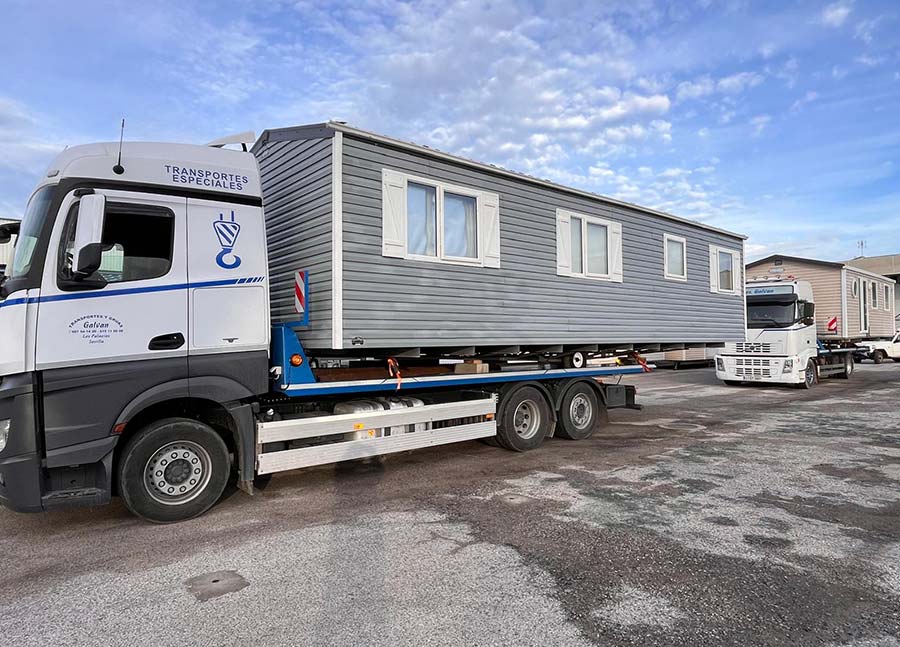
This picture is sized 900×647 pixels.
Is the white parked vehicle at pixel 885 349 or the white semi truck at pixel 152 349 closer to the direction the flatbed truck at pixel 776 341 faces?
the white semi truck

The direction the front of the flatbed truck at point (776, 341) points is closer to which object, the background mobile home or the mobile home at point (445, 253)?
the mobile home

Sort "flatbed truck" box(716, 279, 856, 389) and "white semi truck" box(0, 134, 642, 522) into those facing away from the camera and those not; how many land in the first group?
0

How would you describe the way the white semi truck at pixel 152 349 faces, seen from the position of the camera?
facing the viewer and to the left of the viewer

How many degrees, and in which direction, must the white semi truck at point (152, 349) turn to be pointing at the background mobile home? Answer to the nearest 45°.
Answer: approximately 180°

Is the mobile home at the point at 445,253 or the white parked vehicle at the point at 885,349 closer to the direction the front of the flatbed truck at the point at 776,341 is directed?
the mobile home

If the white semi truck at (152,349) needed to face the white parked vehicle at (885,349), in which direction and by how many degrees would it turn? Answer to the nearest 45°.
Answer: approximately 180°

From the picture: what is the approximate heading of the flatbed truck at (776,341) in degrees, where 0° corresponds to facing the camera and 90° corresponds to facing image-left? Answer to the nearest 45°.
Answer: approximately 45°

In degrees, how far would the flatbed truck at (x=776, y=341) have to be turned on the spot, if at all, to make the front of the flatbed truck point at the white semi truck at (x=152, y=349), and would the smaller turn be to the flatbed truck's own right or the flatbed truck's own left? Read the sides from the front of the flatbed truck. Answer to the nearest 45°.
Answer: approximately 45° to the flatbed truck's own left
